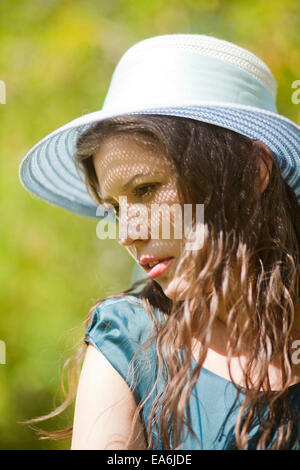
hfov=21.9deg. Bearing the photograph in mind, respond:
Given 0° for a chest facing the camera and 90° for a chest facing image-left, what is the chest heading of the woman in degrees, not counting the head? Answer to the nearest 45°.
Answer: approximately 0°

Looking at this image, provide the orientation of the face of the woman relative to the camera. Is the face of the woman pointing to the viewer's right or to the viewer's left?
to the viewer's left
